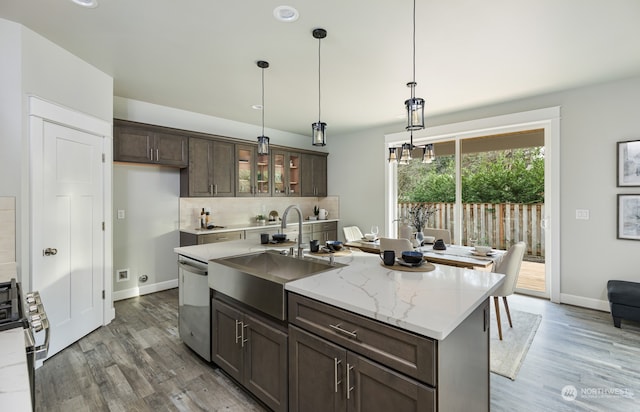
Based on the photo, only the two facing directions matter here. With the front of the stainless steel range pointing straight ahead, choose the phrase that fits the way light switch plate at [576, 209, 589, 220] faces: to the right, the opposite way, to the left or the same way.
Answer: the opposite way

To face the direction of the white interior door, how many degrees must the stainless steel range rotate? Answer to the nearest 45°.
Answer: approximately 90° to its left

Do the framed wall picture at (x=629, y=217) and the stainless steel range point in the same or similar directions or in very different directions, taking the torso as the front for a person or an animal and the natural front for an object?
very different directions

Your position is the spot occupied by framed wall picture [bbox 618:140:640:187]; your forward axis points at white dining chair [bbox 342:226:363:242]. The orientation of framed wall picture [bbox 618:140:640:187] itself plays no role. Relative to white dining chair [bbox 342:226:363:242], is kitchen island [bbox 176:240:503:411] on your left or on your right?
left

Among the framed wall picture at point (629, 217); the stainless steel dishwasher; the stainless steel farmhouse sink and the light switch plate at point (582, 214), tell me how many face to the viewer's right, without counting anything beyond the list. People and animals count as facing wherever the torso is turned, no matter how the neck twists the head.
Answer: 0

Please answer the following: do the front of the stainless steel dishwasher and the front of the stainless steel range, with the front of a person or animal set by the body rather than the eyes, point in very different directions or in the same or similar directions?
very different directions

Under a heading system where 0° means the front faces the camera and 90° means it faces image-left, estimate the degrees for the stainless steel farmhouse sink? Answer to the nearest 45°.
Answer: approximately 45°

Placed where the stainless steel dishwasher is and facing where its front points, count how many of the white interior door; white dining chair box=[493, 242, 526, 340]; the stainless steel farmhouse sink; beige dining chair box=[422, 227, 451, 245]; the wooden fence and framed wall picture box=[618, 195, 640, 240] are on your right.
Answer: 1

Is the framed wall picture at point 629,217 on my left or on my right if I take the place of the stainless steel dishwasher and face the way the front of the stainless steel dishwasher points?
on my left

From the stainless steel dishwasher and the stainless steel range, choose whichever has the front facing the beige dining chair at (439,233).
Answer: the stainless steel range

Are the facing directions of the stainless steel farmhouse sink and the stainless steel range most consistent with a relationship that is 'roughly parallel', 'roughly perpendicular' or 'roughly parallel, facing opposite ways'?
roughly parallel, facing opposite ways

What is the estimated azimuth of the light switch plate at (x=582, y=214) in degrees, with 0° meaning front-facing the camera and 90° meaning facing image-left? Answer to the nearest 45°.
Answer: approximately 0°

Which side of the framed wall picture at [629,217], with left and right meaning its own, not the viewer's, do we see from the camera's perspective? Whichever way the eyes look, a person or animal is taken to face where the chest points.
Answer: front

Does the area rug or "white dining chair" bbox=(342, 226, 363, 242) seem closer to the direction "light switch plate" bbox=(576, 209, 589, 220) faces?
the area rug

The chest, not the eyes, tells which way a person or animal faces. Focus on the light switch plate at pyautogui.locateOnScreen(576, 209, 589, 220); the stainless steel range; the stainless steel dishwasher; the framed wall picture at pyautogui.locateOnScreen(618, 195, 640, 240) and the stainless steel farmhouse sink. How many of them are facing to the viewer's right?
1

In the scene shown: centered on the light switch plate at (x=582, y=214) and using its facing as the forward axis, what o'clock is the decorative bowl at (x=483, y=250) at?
The decorative bowl is roughly at 1 o'clock from the light switch plate.
